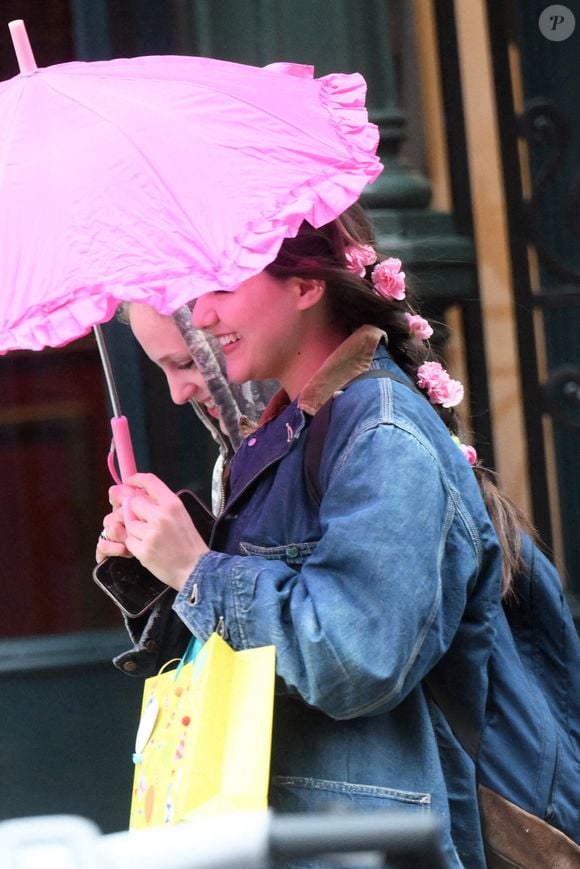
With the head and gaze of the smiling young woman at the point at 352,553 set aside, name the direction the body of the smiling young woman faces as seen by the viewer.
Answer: to the viewer's left
